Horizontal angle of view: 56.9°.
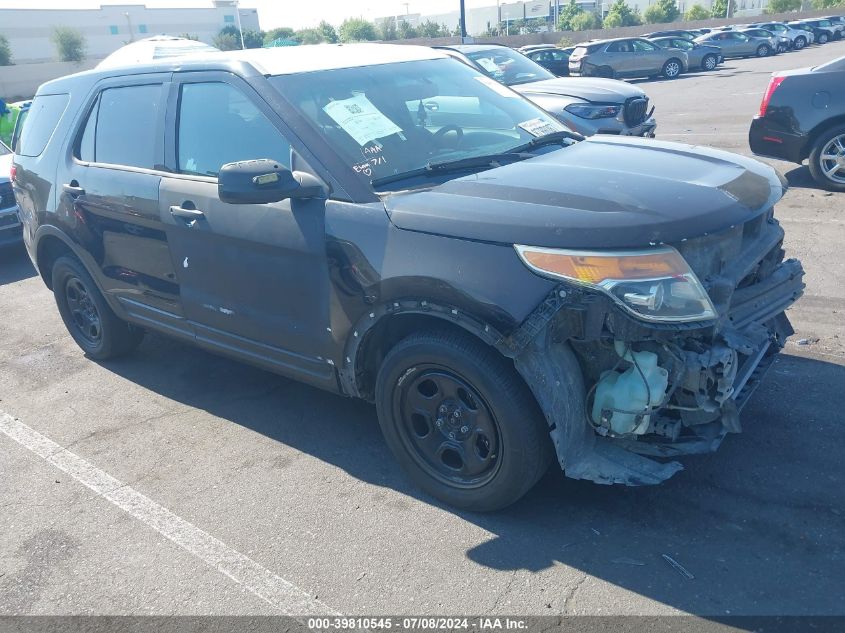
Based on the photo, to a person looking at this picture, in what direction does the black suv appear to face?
facing the viewer and to the right of the viewer
